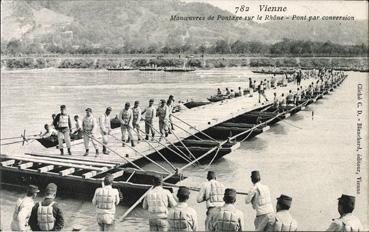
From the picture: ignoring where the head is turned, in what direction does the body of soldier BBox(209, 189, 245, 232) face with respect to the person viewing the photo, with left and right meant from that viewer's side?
facing away from the viewer

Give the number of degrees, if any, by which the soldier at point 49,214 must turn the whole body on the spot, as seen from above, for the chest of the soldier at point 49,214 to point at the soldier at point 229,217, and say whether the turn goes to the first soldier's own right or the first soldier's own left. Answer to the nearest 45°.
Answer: approximately 135° to the first soldier's own right

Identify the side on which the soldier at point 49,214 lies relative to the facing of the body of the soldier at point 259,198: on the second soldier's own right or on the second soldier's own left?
on the second soldier's own left

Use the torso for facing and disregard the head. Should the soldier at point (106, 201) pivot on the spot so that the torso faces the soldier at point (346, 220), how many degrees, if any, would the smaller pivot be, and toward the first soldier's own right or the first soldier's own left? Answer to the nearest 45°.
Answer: approximately 135° to the first soldier's own right

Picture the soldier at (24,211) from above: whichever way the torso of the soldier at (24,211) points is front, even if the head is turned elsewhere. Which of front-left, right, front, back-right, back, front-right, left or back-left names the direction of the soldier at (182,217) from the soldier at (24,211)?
right

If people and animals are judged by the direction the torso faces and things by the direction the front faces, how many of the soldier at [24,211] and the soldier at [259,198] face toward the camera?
0

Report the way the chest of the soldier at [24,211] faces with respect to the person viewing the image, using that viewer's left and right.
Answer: facing away from the viewer and to the right of the viewer

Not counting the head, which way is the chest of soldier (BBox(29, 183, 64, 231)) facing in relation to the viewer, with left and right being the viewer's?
facing away from the viewer

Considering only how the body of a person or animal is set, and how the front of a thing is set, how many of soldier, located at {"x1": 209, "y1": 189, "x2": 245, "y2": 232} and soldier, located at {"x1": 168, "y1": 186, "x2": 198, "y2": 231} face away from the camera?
2

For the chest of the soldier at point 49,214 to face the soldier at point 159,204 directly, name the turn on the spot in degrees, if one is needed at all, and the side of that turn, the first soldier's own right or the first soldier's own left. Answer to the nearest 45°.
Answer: approximately 90° to the first soldier's own right

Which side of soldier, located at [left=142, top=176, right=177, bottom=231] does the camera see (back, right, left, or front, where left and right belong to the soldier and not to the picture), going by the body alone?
back

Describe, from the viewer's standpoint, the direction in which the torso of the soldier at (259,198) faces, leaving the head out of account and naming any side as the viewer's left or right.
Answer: facing away from the viewer and to the left of the viewer

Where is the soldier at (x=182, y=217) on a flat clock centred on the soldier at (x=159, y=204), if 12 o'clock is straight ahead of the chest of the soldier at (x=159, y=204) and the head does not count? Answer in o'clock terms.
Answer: the soldier at (x=182, y=217) is roughly at 5 o'clock from the soldier at (x=159, y=204).

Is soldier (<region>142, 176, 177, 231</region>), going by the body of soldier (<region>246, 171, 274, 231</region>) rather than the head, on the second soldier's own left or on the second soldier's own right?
on the second soldier's own left

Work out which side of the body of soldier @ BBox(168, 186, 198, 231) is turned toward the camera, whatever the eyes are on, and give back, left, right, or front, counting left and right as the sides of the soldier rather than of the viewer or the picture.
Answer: back

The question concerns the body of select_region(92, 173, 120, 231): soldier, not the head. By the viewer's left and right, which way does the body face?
facing away from the viewer

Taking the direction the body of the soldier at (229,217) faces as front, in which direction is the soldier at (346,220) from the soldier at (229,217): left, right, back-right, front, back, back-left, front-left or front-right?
right
